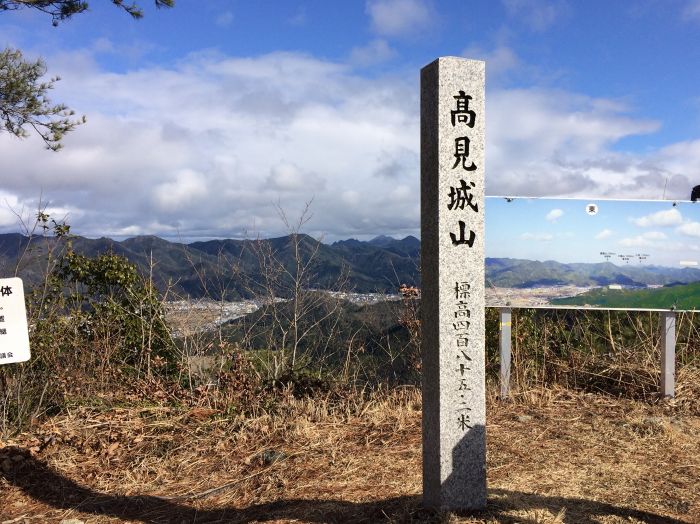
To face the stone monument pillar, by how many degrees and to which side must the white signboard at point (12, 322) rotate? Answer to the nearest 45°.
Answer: approximately 45° to its left

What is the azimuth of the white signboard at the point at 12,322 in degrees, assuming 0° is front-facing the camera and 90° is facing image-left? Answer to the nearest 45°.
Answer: approximately 0°
